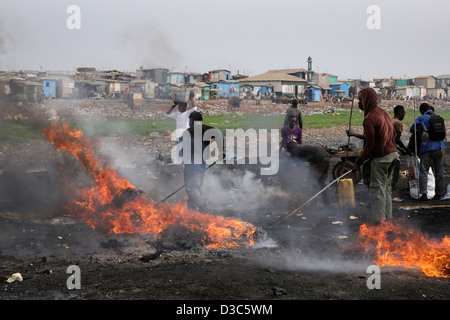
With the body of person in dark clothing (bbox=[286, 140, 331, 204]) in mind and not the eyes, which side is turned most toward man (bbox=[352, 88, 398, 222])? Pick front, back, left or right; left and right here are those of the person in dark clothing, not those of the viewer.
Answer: left

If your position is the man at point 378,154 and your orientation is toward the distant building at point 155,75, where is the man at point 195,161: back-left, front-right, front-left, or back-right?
front-left

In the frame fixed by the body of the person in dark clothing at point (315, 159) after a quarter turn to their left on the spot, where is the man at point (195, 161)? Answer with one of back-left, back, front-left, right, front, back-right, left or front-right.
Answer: front-right

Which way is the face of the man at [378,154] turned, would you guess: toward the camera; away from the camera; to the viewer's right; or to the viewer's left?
to the viewer's left

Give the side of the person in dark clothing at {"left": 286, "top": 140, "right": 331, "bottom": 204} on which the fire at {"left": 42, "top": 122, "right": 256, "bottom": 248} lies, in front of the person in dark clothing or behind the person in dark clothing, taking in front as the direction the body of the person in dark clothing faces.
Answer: in front

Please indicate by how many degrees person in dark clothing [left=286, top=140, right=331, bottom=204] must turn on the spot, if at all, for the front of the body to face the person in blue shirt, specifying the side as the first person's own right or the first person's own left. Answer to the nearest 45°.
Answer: approximately 180°

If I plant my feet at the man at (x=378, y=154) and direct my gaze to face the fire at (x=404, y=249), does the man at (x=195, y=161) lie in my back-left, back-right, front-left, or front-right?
back-right

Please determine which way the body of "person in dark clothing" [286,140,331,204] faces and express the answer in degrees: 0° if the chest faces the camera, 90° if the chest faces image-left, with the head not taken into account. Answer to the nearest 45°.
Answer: approximately 90°

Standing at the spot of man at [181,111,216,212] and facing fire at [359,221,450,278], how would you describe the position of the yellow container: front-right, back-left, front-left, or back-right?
front-left
